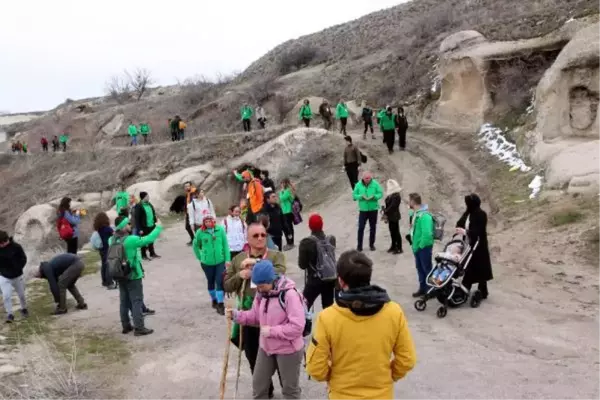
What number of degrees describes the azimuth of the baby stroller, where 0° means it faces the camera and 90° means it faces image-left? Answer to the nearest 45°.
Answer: approximately 45°

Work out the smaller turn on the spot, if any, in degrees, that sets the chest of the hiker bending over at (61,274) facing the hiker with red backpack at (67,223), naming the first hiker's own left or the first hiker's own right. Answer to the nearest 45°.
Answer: approximately 90° to the first hiker's own right

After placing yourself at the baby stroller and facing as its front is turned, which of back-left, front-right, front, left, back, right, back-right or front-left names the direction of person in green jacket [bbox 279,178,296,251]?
right

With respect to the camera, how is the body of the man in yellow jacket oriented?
away from the camera

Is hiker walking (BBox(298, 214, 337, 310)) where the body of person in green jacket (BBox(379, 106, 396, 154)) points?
yes

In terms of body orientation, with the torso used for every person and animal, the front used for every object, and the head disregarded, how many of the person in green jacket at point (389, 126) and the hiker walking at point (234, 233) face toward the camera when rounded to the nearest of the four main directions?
2

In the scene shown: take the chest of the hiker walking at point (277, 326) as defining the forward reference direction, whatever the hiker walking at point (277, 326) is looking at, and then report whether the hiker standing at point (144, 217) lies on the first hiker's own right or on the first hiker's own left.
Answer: on the first hiker's own right

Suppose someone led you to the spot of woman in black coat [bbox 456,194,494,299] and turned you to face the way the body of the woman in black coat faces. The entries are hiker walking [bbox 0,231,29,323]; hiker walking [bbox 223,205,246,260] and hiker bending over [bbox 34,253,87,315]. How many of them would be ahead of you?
3

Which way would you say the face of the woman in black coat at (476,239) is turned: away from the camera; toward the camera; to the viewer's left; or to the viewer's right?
to the viewer's left

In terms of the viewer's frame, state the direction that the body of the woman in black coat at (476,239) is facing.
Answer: to the viewer's left
